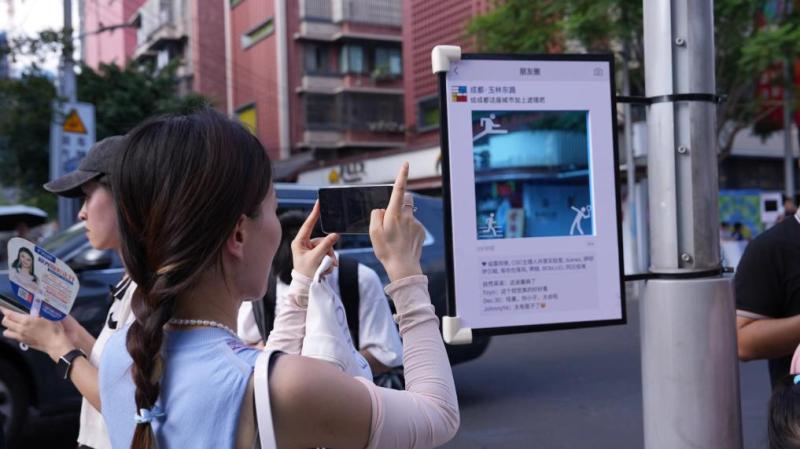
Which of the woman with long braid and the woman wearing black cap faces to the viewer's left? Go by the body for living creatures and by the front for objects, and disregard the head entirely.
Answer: the woman wearing black cap

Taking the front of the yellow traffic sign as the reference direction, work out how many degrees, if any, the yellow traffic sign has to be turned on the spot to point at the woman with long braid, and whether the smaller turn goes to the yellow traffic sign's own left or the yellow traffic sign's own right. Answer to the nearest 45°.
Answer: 0° — it already faces them

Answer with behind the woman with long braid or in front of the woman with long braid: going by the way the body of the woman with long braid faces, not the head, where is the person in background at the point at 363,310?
in front

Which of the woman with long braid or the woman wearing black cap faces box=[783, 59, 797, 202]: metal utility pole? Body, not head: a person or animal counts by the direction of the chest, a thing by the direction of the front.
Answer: the woman with long braid

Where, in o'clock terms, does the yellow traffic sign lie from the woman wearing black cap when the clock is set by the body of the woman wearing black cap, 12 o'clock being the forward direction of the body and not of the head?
The yellow traffic sign is roughly at 3 o'clock from the woman wearing black cap.

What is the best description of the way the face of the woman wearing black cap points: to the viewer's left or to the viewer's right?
to the viewer's left

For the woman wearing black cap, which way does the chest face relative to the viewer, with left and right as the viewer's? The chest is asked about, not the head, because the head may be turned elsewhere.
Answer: facing to the left of the viewer

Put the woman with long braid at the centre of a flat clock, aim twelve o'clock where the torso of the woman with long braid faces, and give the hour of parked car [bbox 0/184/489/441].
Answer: The parked car is roughly at 10 o'clock from the woman with long braid.

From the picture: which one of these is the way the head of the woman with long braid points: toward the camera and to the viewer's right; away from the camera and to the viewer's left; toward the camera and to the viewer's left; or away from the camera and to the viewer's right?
away from the camera and to the viewer's right

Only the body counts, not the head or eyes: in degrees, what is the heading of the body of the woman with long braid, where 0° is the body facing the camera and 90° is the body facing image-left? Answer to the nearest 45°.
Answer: approximately 225°
